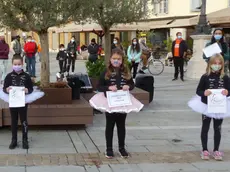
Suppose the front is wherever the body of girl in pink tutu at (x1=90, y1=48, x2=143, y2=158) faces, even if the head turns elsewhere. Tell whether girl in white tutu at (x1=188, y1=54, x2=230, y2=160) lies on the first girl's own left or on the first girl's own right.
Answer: on the first girl's own left

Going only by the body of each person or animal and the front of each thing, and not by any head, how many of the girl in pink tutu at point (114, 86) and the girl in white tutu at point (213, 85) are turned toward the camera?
2

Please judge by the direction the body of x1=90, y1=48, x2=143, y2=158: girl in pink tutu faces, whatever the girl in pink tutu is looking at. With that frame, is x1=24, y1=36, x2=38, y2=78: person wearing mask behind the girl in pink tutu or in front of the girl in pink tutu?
behind

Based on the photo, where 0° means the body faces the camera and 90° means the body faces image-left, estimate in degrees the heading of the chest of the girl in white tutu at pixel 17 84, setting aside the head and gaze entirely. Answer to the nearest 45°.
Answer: approximately 0°

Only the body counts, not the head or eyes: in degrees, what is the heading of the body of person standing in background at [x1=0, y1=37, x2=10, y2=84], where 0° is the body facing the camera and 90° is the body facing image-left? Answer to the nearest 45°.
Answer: approximately 0°

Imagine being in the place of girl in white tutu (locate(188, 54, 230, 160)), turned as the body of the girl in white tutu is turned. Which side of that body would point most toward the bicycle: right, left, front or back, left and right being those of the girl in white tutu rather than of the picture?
back

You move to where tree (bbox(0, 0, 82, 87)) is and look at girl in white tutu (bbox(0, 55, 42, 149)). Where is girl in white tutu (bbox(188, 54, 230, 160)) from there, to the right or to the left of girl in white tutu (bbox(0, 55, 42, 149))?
left

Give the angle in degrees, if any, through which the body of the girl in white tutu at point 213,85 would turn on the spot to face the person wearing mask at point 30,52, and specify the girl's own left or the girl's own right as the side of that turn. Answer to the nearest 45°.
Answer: approximately 135° to the girl's own right

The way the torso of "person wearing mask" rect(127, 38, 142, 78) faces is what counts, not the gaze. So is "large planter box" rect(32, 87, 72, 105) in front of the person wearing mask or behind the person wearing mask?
in front
